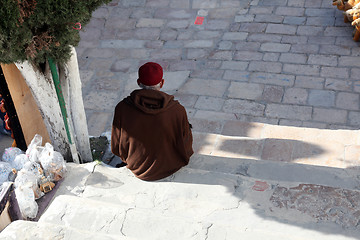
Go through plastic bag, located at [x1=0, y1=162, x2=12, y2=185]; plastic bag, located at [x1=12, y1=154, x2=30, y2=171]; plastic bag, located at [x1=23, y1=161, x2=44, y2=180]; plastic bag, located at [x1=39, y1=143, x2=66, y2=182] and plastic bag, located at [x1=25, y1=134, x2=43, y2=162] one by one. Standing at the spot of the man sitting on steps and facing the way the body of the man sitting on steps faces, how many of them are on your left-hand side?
5

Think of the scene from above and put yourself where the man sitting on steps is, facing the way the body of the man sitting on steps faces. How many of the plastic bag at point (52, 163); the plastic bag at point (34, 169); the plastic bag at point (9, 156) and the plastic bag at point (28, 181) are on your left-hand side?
4

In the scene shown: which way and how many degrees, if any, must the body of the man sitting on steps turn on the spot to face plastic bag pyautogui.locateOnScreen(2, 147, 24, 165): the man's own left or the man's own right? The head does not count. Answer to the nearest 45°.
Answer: approximately 90° to the man's own left

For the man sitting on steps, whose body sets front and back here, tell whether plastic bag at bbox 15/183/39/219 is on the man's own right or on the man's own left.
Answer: on the man's own left

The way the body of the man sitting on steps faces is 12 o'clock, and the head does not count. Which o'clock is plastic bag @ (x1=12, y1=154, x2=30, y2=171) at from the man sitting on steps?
The plastic bag is roughly at 9 o'clock from the man sitting on steps.

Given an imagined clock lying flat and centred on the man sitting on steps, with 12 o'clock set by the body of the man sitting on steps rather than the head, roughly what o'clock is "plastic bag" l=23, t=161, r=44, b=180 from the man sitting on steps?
The plastic bag is roughly at 9 o'clock from the man sitting on steps.

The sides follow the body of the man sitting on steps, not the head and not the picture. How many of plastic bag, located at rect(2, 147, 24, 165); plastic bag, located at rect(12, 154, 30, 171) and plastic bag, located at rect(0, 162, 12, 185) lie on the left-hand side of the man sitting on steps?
3

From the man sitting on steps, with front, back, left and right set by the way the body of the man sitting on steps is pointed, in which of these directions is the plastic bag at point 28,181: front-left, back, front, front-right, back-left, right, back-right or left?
left

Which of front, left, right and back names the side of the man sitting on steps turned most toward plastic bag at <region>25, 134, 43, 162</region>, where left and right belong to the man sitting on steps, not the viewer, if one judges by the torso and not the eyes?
left

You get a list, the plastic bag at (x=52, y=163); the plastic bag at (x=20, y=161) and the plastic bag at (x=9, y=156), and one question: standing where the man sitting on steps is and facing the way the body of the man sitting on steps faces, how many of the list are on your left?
3

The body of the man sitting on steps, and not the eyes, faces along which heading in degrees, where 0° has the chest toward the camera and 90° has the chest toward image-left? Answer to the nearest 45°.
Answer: approximately 180°

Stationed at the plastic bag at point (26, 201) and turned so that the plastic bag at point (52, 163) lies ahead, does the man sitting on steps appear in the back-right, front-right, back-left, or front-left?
front-right

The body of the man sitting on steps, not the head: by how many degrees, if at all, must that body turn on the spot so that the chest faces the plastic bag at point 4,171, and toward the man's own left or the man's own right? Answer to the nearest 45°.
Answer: approximately 90° to the man's own left

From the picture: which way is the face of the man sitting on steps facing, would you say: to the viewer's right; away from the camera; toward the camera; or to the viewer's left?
away from the camera
